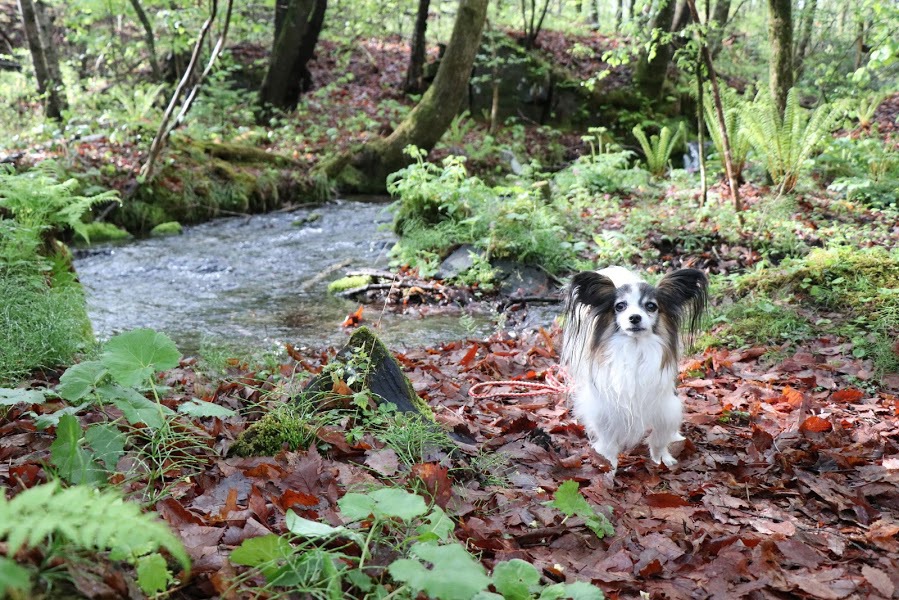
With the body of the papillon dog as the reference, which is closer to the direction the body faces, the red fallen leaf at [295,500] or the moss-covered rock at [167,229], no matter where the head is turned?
the red fallen leaf

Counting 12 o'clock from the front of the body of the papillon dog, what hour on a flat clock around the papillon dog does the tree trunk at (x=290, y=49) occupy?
The tree trunk is roughly at 5 o'clock from the papillon dog.

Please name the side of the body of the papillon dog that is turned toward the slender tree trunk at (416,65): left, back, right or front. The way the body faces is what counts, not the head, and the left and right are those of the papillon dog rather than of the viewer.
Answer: back

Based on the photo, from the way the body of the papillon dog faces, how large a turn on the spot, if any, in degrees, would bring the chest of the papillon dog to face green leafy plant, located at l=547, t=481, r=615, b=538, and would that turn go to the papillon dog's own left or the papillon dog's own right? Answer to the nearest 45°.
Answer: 0° — it already faces it

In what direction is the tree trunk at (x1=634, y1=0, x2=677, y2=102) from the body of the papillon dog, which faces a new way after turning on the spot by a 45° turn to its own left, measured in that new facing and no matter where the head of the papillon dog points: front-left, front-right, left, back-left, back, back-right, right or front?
back-left

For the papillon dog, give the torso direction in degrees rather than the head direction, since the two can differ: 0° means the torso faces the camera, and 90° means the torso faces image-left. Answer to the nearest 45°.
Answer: approximately 0°

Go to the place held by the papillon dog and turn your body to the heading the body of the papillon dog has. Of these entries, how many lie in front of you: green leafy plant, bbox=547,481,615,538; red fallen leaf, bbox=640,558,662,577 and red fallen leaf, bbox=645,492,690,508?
3

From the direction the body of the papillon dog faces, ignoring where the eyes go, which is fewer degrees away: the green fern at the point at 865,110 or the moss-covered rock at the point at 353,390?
the moss-covered rock

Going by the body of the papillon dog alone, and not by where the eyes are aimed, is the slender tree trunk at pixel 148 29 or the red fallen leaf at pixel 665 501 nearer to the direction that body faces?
the red fallen leaf

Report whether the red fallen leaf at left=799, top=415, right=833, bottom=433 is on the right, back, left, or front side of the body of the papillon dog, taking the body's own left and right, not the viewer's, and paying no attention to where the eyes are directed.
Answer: left

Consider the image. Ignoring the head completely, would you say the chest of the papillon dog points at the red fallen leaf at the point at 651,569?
yes
